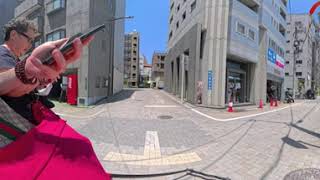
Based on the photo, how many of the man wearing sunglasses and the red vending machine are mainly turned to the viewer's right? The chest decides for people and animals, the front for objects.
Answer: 1

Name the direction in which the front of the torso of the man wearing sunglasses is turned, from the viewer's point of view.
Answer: to the viewer's right

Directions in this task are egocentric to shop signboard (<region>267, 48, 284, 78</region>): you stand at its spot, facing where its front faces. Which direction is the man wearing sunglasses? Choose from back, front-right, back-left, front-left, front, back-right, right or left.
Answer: front-right

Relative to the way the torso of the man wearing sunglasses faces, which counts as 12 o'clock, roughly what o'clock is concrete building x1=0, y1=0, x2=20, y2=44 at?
The concrete building is roughly at 9 o'clock from the man wearing sunglasses.

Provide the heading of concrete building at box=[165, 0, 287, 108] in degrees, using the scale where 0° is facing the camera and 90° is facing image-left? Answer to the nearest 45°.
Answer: approximately 315°

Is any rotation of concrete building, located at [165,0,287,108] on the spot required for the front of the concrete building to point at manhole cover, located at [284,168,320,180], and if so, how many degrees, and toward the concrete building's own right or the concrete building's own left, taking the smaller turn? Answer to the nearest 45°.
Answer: approximately 45° to the concrete building's own right

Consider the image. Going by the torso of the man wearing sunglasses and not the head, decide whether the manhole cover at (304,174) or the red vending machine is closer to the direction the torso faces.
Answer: the manhole cover
